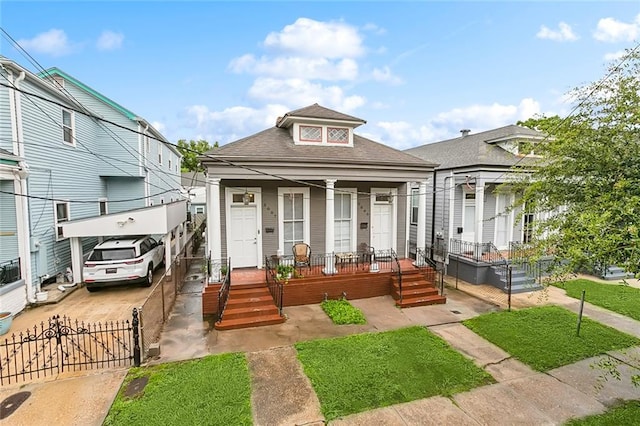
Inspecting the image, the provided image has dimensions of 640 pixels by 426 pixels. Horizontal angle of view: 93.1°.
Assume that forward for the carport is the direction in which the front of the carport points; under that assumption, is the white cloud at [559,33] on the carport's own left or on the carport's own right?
on the carport's own left

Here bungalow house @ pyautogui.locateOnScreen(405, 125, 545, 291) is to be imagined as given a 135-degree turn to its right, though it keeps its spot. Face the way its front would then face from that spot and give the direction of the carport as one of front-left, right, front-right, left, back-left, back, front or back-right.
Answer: front-left

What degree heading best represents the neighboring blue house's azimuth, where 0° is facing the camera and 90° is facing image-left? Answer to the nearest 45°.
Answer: approximately 45°

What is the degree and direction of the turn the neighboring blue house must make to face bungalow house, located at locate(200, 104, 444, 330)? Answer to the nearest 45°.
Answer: approximately 90° to its left

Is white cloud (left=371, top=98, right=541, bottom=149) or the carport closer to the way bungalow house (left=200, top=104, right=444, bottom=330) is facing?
the carport

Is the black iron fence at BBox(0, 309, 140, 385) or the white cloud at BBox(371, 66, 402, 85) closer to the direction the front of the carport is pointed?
the black iron fence

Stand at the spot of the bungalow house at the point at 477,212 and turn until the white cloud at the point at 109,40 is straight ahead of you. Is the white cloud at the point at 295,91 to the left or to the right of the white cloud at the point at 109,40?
right

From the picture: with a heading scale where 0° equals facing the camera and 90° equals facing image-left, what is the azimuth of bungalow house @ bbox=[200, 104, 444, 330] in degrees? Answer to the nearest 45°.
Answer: approximately 0°

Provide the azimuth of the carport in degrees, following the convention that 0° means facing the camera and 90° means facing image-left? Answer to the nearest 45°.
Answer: approximately 45°

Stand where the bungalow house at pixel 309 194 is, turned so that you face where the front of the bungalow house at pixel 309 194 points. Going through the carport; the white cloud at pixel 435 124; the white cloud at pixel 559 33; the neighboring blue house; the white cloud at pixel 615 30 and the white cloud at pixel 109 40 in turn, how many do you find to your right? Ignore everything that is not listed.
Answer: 3

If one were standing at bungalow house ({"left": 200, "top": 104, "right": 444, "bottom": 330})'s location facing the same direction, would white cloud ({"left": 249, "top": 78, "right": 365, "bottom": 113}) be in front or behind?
behind
